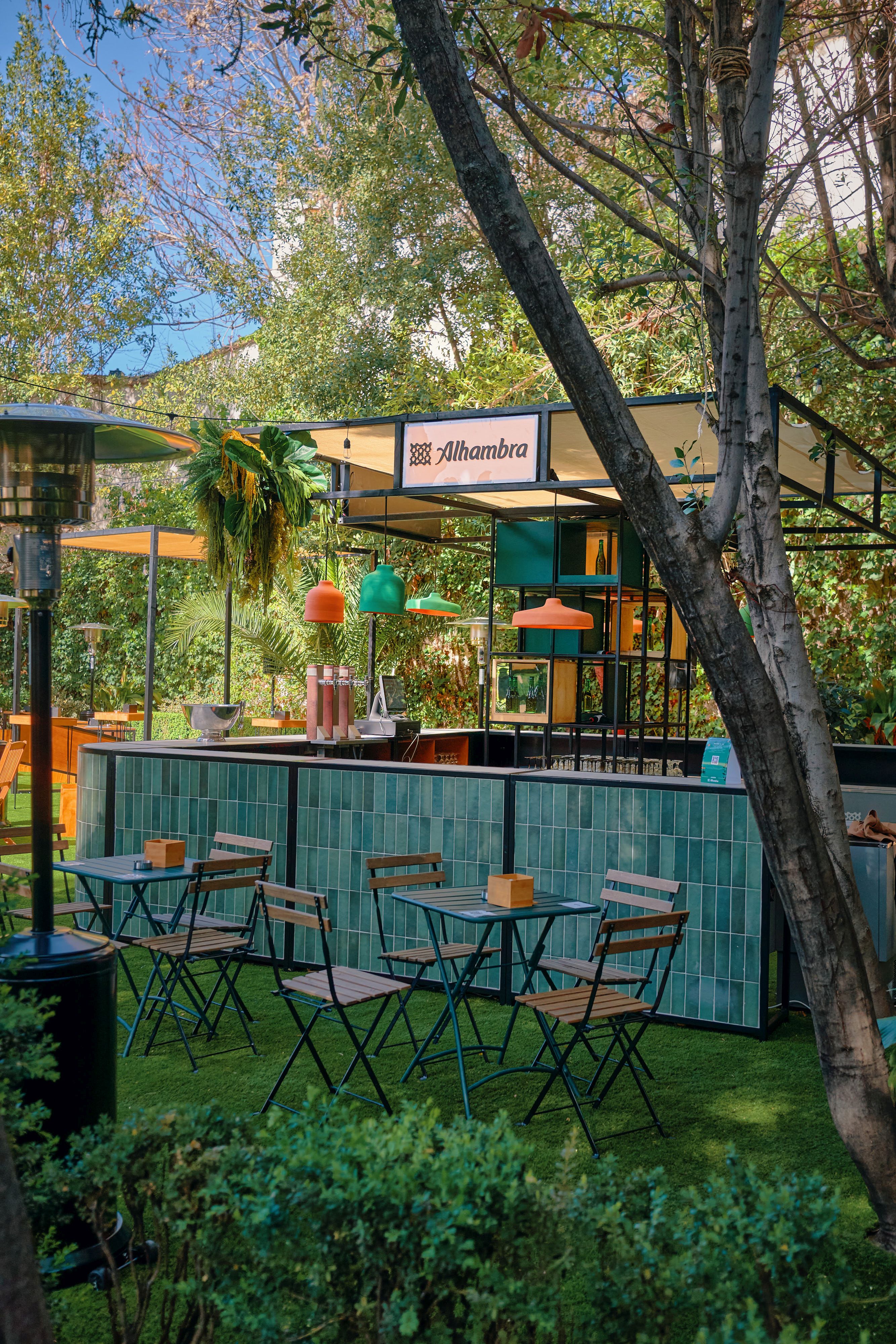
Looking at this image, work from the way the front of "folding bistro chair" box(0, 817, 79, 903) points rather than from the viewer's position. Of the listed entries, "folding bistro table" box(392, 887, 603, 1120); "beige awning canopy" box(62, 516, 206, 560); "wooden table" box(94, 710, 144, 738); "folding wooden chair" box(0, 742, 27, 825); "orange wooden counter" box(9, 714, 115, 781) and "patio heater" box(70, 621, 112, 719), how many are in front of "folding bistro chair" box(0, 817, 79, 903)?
1

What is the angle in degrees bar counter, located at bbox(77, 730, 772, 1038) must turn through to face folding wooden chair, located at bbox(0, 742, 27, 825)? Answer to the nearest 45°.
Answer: approximately 135° to its right

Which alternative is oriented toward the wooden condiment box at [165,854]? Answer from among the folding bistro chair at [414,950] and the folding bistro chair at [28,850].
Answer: the folding bistro chair at [28,850]

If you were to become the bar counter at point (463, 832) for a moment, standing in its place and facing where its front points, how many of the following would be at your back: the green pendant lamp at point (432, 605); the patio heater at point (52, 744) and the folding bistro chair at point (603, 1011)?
1

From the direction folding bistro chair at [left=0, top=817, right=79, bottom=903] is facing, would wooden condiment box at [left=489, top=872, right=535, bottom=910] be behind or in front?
in front

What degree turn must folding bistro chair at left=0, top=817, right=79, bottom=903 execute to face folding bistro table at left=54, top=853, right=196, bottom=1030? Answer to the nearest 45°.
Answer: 0° — it already faces it

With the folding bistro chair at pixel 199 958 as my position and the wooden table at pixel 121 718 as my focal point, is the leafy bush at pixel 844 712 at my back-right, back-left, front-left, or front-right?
front-right

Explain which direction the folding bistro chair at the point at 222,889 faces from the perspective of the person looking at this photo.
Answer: facing the viewer and to the left of the viewer

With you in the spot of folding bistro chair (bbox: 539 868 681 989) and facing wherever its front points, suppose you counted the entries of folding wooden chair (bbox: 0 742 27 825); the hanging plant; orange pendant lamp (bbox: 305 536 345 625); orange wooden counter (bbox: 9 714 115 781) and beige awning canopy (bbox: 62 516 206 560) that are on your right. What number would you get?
5

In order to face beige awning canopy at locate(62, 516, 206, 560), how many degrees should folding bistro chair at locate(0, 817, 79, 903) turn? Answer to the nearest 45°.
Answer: approximately 135° to its left

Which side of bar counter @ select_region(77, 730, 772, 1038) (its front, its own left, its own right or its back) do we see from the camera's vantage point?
front

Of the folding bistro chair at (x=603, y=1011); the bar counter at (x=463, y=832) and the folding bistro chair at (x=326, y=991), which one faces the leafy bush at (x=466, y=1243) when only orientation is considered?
the bar counter

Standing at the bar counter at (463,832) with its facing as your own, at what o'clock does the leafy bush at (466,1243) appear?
The leafy bush is roughly at 12 o'clock from the bar counter.

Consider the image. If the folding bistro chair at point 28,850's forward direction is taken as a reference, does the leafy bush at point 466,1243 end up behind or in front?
in front

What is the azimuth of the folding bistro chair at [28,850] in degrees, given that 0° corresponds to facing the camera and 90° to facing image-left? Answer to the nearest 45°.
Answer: approximately 315°

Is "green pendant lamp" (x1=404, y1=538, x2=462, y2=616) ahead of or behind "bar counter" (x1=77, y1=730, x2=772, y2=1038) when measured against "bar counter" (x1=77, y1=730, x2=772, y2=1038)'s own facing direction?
behind
